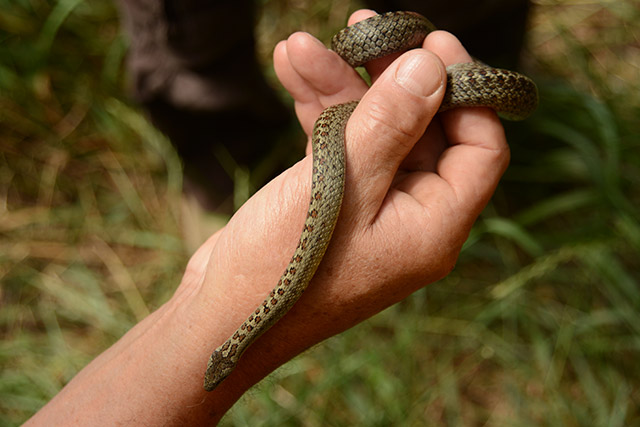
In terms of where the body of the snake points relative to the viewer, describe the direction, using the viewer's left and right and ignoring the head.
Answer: facing the viewer and to the left of the viewer
